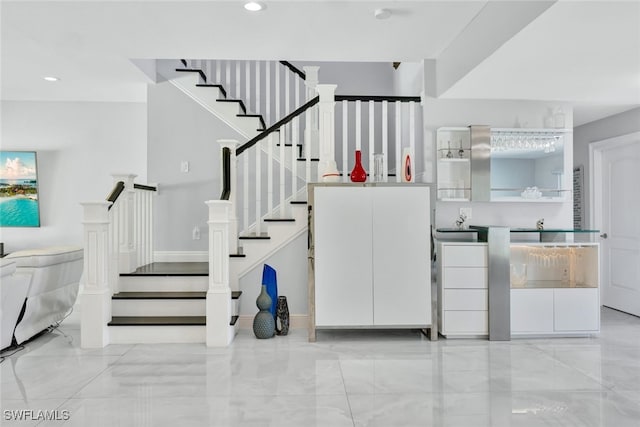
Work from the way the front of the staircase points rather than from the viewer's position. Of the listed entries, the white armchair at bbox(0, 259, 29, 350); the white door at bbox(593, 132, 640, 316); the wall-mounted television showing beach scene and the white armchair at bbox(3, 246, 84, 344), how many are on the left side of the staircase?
1

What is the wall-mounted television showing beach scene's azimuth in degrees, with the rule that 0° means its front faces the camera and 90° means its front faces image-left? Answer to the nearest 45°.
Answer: approximately 0°
